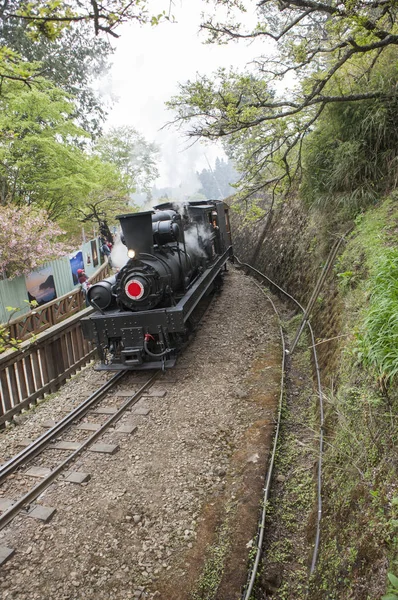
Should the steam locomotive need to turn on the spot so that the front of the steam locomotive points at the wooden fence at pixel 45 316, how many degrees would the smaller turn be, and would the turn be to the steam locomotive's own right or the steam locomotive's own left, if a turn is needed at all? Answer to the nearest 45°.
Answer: approximately 90° to the steam locomotive's own right

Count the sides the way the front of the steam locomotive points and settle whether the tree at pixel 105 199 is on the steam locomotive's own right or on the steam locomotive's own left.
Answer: on the steam locomotive's own right

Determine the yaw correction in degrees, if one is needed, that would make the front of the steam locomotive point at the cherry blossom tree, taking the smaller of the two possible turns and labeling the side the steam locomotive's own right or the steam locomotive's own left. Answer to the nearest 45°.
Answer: approximately 90° to the steam locomotive's own right

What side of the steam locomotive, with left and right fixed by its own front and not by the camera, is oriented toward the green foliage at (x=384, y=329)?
left

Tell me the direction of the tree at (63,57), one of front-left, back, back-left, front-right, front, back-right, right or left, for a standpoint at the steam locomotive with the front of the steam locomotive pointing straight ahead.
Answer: back-right

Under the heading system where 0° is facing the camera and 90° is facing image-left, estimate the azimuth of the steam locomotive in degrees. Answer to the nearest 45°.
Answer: approximately 45°
